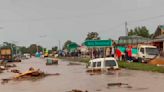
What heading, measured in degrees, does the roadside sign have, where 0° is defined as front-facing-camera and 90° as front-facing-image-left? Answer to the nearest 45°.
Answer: approximately 0°
